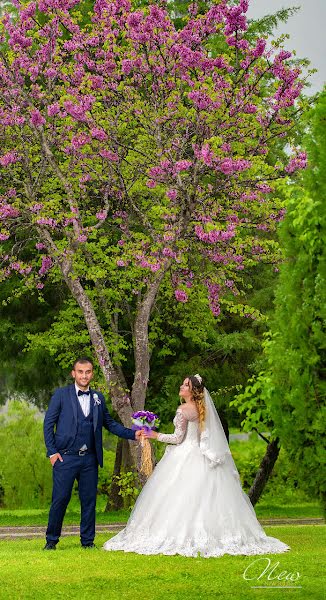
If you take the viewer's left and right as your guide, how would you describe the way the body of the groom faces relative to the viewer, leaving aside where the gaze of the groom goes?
facing the viewer

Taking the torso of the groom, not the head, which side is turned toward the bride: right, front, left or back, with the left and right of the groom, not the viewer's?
left

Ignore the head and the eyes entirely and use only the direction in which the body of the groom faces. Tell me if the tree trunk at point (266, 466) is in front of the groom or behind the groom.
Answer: behind

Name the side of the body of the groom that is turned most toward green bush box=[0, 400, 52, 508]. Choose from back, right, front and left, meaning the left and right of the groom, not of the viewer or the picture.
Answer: back

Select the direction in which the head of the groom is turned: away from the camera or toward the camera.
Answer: toward the camera

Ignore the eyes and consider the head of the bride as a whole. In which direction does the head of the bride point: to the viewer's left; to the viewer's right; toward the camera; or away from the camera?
to the viewer's left

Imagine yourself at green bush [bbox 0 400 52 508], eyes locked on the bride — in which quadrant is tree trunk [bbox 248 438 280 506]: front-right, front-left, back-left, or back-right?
front-left

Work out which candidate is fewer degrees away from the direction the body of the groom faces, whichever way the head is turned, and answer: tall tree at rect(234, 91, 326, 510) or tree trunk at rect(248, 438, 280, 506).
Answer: the tall tree
